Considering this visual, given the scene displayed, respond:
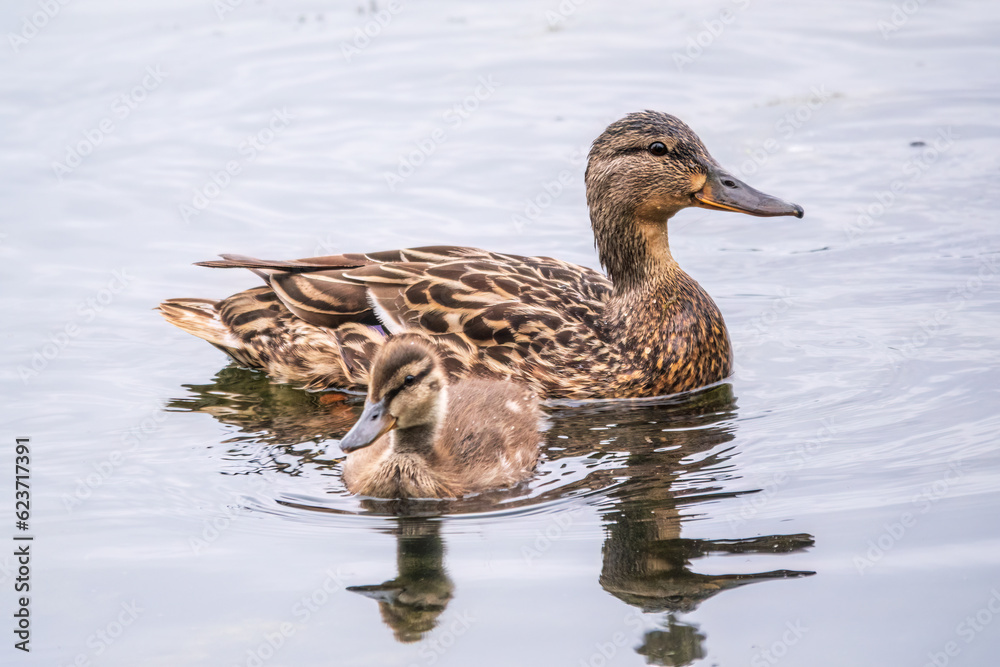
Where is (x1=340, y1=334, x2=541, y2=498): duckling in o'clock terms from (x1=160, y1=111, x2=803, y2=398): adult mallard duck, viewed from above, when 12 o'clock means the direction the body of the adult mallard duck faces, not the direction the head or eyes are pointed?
The duckling is roughly at 4 o'clock from the adult mallard duck.

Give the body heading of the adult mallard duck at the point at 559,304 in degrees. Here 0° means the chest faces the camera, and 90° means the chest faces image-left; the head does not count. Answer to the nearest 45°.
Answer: approximately 270°

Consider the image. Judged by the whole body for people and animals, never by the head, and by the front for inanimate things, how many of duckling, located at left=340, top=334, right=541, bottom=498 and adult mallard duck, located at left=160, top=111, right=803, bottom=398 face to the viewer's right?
1

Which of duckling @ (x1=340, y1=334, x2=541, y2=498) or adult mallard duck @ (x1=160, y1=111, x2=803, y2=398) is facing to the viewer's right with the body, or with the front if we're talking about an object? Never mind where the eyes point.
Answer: the adult mallard duck

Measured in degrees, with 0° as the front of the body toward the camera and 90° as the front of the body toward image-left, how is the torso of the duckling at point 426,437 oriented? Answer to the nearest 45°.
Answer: approximately 45°
